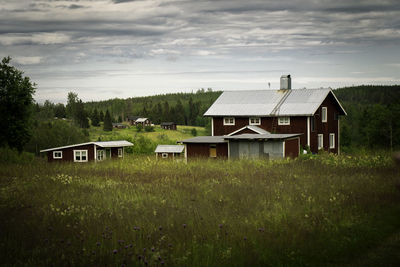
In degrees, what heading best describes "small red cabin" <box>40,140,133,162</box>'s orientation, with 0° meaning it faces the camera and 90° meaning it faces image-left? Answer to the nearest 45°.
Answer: approximately 315°
